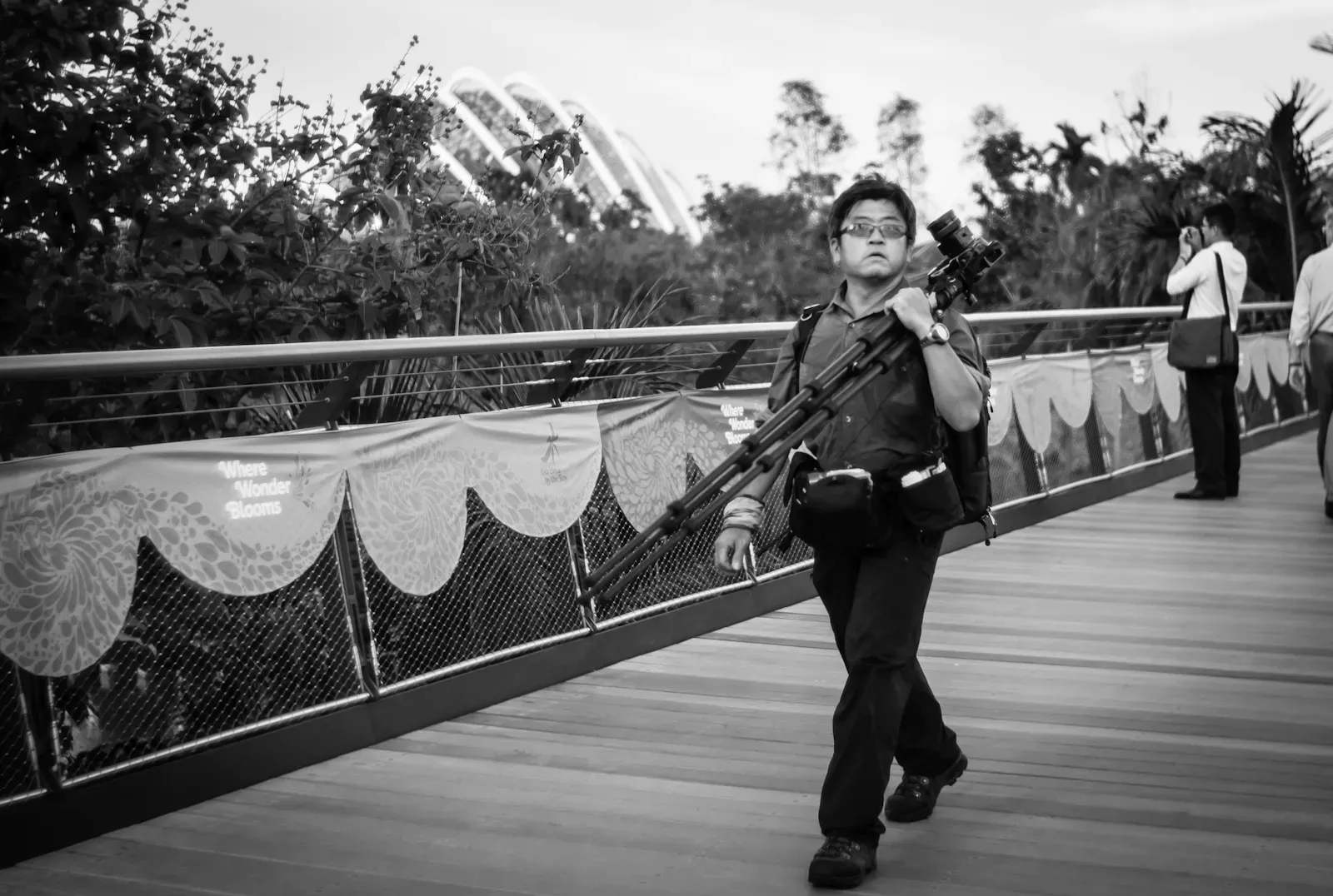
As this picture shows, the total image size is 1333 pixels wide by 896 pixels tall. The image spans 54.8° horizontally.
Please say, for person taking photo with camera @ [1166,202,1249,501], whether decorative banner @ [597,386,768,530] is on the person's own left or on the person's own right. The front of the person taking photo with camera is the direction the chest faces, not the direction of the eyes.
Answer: on the person's own left

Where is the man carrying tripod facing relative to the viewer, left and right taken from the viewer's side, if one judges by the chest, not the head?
facing the viewer and to the left of the viewer

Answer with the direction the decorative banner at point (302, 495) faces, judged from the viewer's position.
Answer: facing the viewer and to the right of the viewer

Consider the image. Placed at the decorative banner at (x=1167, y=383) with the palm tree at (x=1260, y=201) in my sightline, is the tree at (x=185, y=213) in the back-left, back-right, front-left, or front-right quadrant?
back-left

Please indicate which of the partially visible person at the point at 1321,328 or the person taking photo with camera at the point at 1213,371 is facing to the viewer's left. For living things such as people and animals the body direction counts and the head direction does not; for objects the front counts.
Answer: the person taking photo with camera at the point at 1213,371

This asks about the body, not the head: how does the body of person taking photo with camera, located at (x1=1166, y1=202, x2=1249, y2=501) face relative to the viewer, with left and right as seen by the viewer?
facing to the left of the viewer

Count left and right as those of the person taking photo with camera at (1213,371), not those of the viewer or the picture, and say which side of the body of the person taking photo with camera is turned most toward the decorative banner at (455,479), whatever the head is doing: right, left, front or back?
left

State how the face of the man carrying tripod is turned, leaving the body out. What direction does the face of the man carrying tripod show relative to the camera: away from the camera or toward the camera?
toward the camera

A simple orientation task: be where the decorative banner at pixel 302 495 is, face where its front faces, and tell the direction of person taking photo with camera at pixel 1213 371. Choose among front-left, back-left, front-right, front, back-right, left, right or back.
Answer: left
